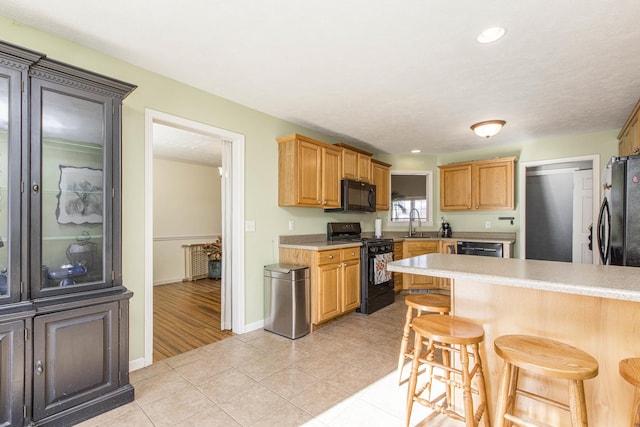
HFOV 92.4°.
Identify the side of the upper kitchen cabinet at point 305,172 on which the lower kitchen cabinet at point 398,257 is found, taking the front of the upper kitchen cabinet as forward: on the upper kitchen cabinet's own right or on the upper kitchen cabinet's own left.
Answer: on the upper kitchen cabinet's own left

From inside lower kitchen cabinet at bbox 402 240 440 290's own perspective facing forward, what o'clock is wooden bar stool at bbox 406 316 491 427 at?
The wooden bar stool is roughly at 12 o'clock from the lower kitchen cabinet.

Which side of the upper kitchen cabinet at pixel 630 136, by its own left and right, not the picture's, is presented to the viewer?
left

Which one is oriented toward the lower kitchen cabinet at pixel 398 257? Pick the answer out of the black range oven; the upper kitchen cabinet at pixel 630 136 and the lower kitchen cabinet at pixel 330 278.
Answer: the upper kitchen cabinet

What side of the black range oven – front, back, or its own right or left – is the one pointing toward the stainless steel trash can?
right

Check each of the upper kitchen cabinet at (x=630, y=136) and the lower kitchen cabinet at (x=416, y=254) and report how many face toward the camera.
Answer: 1
